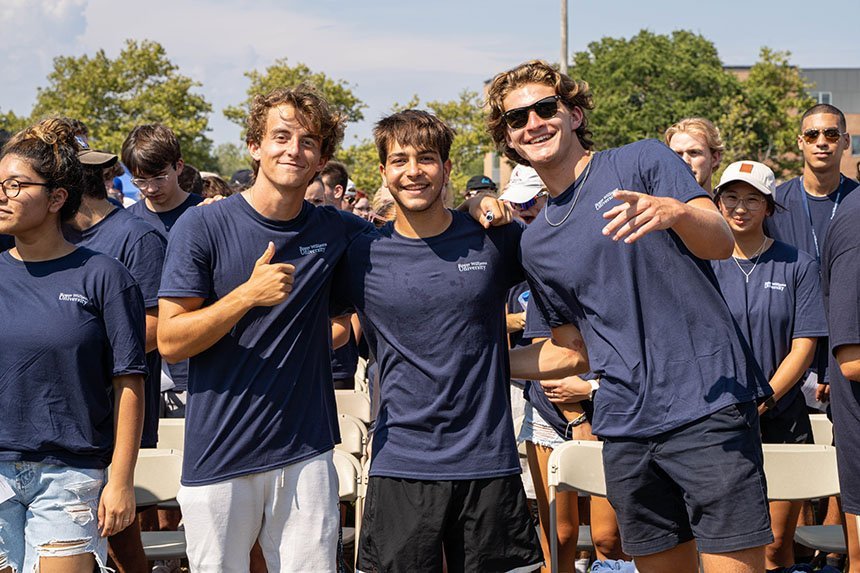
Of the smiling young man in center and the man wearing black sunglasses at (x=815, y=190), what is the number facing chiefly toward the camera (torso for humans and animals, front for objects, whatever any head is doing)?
2

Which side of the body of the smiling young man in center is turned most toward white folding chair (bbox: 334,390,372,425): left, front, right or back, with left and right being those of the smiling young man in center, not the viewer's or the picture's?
back

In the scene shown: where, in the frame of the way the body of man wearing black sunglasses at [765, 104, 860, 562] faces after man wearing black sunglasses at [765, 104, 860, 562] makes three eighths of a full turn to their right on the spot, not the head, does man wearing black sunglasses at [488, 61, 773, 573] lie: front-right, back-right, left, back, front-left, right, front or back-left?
back-left

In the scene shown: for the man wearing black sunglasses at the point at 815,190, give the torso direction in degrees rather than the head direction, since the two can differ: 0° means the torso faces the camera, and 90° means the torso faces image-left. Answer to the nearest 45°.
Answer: approximately 0°

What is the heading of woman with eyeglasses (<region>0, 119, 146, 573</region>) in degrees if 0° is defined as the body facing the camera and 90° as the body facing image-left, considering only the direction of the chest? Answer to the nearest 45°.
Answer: approximately 45°

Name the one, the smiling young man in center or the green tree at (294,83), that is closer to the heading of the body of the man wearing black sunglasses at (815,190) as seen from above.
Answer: the smiling young man in center

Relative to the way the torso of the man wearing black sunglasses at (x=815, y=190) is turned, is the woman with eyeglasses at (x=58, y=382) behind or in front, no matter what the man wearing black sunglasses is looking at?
in front

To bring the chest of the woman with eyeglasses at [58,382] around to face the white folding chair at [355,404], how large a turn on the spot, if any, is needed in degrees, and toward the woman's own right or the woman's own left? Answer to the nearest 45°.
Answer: approximately 180°

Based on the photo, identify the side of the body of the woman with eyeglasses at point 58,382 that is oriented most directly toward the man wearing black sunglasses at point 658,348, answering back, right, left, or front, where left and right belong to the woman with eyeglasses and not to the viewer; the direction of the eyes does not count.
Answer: left

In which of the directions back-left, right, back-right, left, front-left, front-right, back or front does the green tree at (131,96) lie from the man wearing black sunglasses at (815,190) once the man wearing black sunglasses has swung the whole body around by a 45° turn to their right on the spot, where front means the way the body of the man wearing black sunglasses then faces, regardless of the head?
right

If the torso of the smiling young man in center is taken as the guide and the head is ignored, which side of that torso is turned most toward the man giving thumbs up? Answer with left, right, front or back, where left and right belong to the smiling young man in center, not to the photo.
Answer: right

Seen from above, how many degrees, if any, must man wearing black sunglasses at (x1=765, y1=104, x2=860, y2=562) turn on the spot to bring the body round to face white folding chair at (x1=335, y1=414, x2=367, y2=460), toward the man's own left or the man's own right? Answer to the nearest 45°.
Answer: approximately 45° to the man's own right
